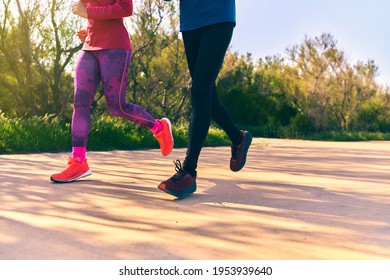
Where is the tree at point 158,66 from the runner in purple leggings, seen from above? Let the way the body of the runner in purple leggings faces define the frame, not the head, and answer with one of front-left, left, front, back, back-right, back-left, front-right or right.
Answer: back-right

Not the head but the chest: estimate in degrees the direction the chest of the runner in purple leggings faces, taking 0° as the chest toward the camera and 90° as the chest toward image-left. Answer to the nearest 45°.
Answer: approximately 45°

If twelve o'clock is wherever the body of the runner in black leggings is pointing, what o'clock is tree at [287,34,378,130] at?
The tree is roughly at 5 o'clock from the runner in black leggings.

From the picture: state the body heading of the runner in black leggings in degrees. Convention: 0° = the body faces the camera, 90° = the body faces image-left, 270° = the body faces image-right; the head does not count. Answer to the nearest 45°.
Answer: approximately 45°

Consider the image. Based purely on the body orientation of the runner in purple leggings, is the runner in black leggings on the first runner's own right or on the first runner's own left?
on the first runner's own left

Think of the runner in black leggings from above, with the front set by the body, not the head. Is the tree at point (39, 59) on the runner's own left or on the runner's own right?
on the runner's own right

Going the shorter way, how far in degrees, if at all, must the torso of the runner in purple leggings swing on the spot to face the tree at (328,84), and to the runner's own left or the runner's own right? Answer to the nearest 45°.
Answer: approximately 180°

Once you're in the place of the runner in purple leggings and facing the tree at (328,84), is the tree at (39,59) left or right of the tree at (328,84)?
left
